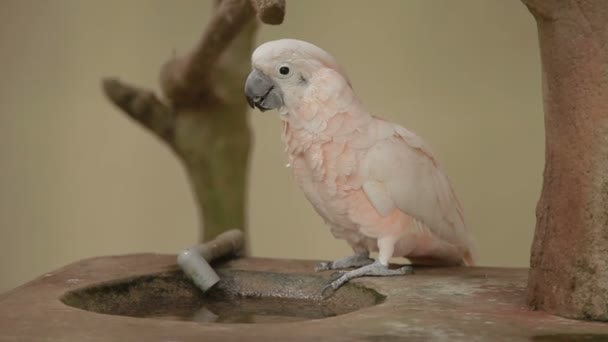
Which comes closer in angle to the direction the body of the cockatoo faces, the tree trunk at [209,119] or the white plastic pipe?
the white plastic pipe

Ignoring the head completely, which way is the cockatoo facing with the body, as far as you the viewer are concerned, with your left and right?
facing to the left of the viewer

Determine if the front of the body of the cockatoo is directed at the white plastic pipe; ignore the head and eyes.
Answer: yes

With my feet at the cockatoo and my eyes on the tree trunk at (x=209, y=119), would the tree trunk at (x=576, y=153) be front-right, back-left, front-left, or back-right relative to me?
back-right

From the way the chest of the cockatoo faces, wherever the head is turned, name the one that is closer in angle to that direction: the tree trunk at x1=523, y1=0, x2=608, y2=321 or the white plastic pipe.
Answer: the white plastic pipe

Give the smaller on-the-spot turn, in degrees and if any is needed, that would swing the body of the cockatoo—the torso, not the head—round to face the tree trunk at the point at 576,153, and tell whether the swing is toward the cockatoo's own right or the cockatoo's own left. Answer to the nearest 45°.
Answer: approximately 135° to the cockatoo's own left

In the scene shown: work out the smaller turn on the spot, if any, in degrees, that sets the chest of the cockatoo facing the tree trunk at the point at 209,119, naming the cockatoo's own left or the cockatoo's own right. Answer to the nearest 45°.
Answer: approximately 45° to the cockatoo's own right

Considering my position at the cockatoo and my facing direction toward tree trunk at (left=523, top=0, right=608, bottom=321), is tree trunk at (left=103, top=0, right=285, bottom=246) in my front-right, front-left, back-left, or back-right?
back-left
